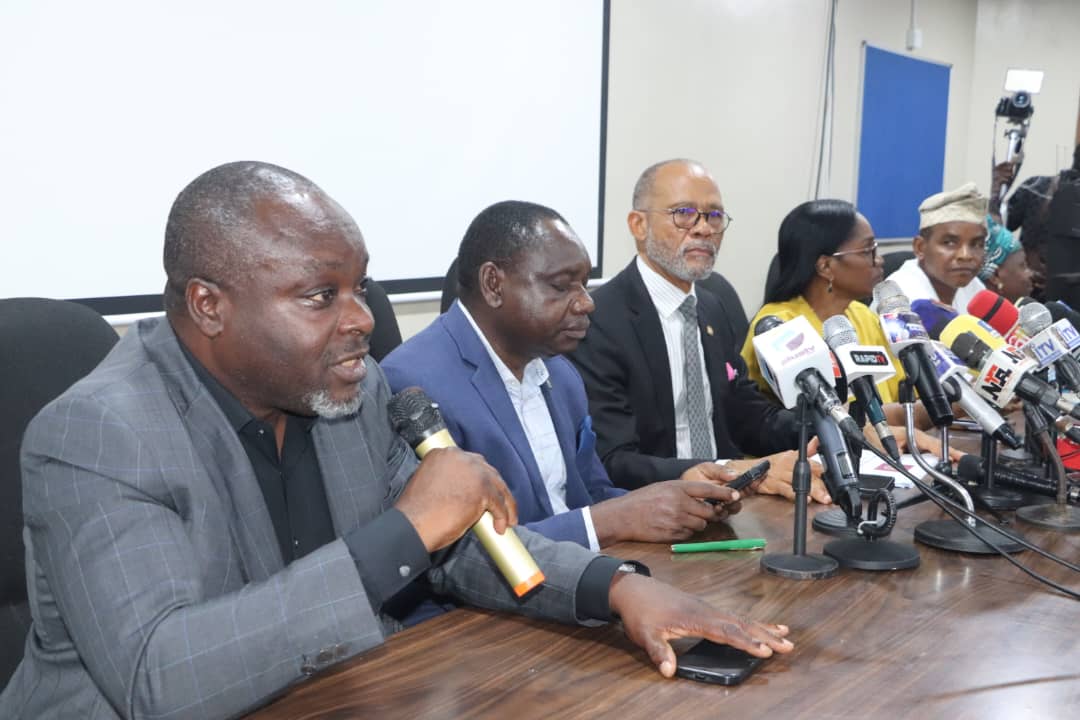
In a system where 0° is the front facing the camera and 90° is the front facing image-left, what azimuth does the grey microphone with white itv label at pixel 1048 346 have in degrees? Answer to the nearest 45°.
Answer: approximately 90°

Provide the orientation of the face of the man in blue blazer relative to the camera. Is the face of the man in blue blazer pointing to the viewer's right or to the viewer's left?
to the viewer's right

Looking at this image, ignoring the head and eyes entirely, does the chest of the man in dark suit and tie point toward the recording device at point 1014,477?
no

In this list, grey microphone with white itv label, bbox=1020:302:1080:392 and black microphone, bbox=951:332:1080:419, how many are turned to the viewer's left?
2

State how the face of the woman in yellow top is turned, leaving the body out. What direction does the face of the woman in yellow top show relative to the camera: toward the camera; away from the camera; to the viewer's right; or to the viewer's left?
to the viewer's right

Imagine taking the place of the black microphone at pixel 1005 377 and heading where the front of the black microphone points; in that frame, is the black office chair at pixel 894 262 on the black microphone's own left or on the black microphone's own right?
on the black microphone's own right

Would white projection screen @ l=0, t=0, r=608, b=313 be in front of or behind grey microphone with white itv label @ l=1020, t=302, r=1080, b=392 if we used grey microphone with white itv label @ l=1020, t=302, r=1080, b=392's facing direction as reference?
in front

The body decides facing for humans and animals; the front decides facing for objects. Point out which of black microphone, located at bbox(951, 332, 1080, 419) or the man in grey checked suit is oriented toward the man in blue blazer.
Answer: the black microphone

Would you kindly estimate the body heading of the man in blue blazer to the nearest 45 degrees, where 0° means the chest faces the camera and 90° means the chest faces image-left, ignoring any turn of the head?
approximately 315°

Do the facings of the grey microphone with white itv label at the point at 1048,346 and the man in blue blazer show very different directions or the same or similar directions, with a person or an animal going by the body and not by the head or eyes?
very different directions

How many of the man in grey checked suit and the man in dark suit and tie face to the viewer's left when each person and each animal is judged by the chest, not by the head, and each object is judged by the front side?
0

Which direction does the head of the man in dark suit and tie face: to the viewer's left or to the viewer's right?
to the viewer's right
